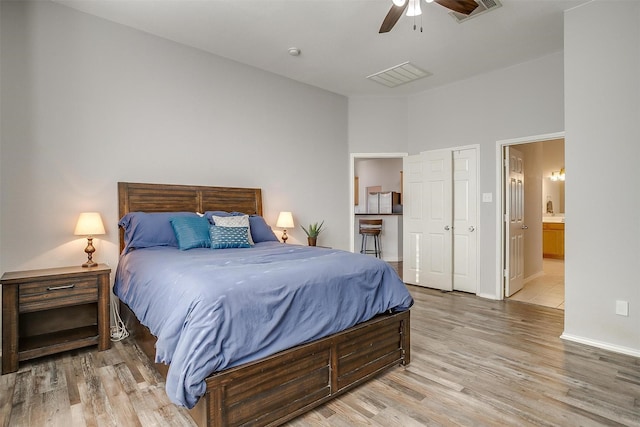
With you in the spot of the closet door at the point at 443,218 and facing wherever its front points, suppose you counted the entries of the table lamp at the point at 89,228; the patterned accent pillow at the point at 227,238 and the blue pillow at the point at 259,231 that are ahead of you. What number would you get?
3

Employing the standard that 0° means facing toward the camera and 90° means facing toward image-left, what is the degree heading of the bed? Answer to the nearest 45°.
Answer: approximately 315°

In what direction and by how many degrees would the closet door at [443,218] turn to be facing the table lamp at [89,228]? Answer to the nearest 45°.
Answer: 0° — it already faces it

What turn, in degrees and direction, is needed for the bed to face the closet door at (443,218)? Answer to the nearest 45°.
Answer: approximately 90° to its left

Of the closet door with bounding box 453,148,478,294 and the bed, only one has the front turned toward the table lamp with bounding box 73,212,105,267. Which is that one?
the closet door

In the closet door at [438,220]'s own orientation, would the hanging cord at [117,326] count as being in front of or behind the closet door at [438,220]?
in front

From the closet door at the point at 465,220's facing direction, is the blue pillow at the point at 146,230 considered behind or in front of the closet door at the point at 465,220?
in front

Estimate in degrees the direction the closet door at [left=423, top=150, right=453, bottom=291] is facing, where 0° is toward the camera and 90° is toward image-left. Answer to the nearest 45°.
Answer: approximately 45°
